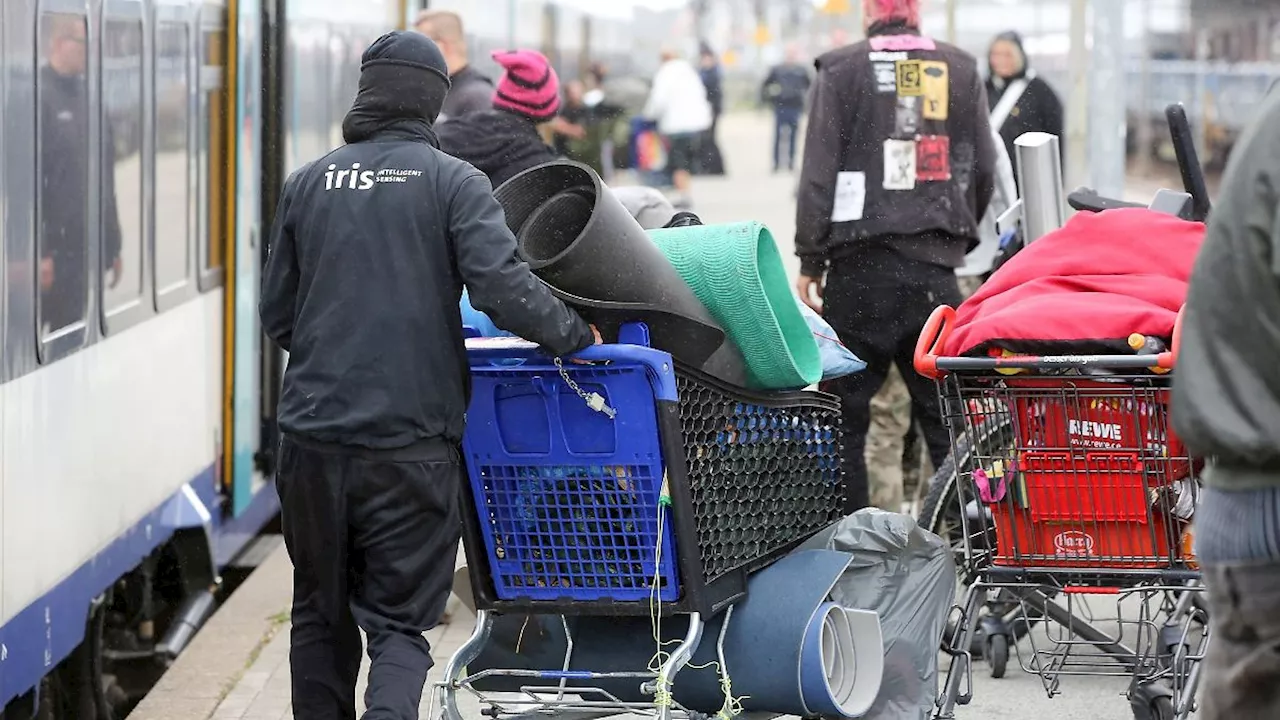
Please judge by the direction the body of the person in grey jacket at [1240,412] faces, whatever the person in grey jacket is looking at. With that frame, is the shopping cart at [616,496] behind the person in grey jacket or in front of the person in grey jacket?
in front

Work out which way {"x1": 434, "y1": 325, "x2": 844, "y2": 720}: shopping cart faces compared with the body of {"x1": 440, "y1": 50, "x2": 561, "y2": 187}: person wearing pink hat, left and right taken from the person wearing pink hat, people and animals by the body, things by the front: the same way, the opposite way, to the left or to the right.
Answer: the same way

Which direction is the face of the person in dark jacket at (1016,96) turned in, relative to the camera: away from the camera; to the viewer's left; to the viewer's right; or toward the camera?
toward the camera

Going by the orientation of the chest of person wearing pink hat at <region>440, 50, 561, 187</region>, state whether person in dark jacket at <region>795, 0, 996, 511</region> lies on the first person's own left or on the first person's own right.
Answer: on the first person's own right

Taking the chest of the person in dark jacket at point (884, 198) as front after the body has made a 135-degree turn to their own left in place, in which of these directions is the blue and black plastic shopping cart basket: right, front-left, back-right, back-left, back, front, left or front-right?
front-left

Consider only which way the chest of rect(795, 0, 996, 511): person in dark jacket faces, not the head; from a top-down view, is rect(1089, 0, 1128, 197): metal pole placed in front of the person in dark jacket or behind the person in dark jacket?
in front

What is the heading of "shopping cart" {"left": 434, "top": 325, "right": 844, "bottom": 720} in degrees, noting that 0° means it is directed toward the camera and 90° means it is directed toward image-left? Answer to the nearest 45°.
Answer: approximately 225°

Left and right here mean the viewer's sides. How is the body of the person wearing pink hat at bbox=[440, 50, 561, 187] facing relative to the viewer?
facing away from the viewer and to the right of the viewer

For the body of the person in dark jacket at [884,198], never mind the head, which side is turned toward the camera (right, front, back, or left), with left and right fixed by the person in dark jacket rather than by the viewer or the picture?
back

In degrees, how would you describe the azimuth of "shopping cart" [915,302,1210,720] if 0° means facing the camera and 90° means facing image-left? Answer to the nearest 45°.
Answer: approximately 180°

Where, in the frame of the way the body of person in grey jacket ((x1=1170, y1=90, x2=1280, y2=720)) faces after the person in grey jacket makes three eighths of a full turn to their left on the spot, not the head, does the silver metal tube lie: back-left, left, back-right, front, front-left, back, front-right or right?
back-right

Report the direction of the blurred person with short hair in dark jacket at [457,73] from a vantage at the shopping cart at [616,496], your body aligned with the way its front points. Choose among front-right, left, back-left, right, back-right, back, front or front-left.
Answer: front-left

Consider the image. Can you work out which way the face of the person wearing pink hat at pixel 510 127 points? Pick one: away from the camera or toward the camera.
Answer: away from the camera

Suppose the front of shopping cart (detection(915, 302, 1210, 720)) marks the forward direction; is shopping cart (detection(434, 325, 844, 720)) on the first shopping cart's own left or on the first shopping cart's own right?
on the first shopping cart's own left
